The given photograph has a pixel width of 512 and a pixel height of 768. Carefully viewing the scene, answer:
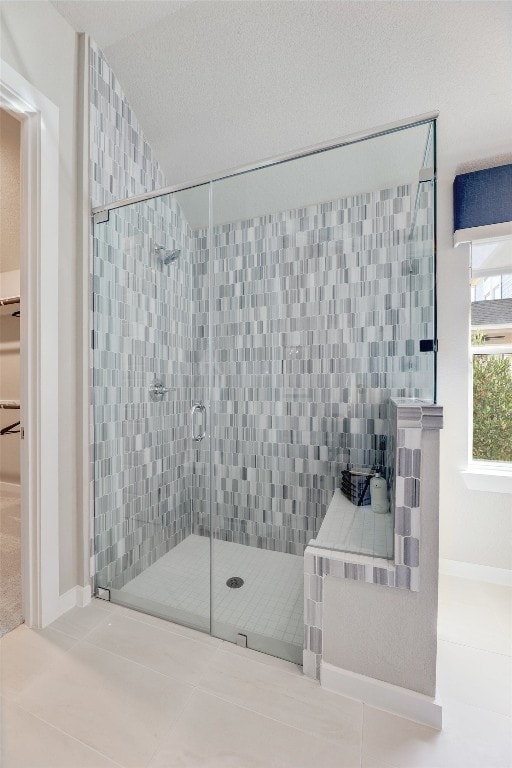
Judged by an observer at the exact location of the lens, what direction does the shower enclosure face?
facing the viewer and to the left of the viewer

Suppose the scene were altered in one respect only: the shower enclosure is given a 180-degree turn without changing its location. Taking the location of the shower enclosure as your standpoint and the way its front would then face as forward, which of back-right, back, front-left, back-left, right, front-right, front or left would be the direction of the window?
front-right

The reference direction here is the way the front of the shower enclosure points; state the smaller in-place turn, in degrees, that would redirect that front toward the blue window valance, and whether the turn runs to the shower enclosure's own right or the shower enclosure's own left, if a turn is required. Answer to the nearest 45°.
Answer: approximately 135° to the shower enclosure's own left
